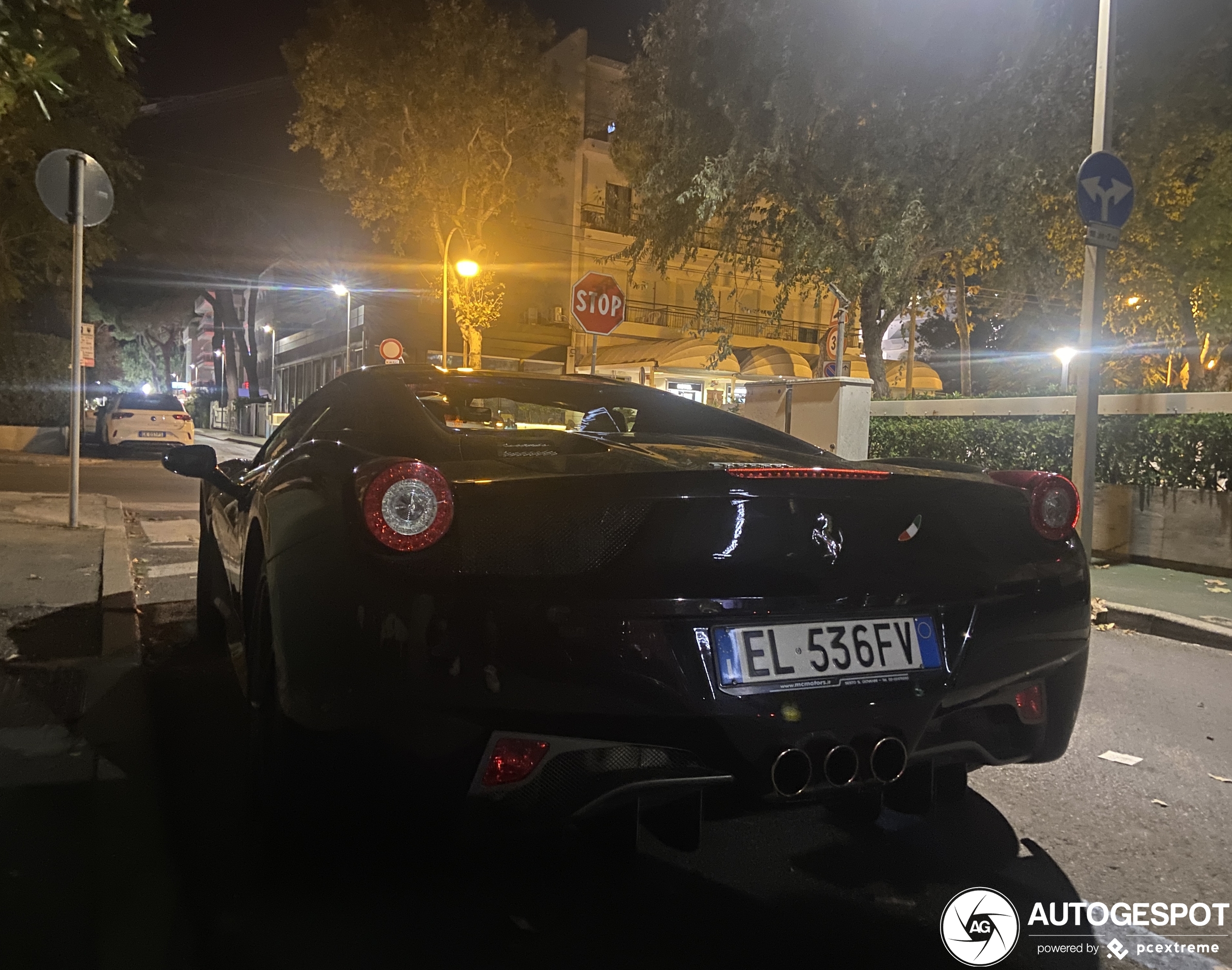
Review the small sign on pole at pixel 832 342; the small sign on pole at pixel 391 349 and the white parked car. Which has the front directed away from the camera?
the white parked car

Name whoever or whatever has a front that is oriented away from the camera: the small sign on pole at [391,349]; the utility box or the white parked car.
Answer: the white parked car

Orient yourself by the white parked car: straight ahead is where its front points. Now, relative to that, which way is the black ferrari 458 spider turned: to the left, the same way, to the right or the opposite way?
the same way

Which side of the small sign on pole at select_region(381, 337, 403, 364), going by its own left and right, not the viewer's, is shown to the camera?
front

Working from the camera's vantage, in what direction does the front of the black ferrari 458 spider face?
facing away from the viewer and to the left of the viewer

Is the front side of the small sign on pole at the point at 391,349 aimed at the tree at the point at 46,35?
yes

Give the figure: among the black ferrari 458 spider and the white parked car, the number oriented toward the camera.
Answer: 0

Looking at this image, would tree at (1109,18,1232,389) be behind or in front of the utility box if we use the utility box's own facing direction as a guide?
behind

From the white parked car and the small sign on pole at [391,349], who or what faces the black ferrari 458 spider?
the small sign on pole

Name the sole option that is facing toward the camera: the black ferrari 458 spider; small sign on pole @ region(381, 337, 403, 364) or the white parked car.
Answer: the small sign on pole

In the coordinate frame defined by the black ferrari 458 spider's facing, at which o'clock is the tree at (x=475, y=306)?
The tree is roughly at 1 o'clock from the black ferrari 458 spider.

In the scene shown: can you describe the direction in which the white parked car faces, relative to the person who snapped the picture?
facing away from the viewer

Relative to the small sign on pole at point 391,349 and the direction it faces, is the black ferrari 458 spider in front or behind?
in front

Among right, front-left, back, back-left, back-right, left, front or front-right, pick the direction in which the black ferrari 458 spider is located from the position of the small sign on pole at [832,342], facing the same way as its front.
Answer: front-left

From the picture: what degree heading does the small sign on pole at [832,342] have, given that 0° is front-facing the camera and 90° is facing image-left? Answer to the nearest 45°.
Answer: approximately 45°

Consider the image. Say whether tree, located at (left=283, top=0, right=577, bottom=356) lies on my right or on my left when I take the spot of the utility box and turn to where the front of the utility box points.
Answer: on my right
